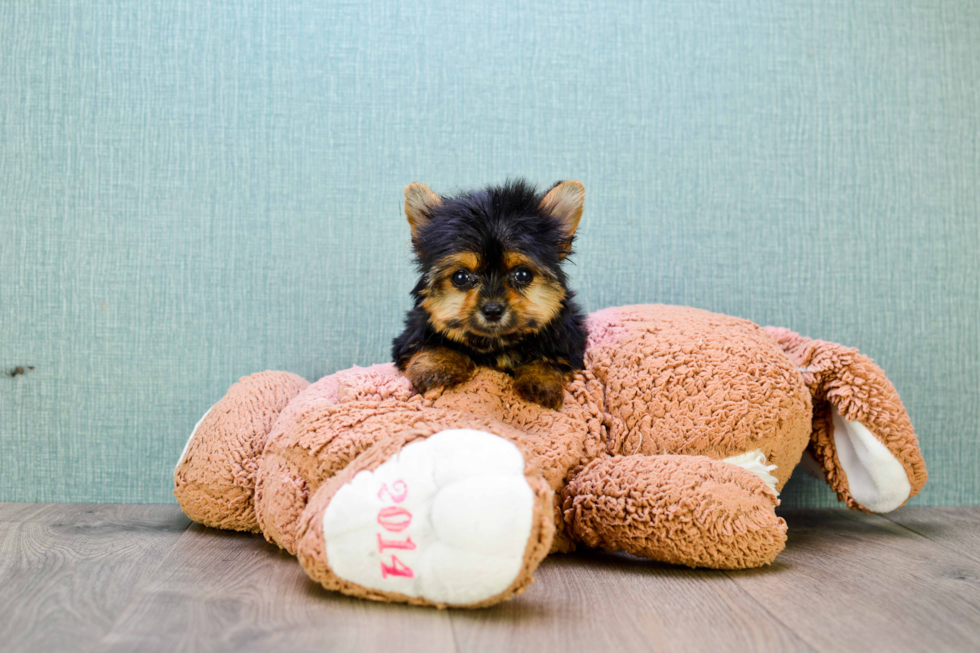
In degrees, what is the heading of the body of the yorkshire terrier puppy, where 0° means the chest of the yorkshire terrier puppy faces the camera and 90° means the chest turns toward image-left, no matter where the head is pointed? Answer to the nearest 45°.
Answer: approximately 0°
